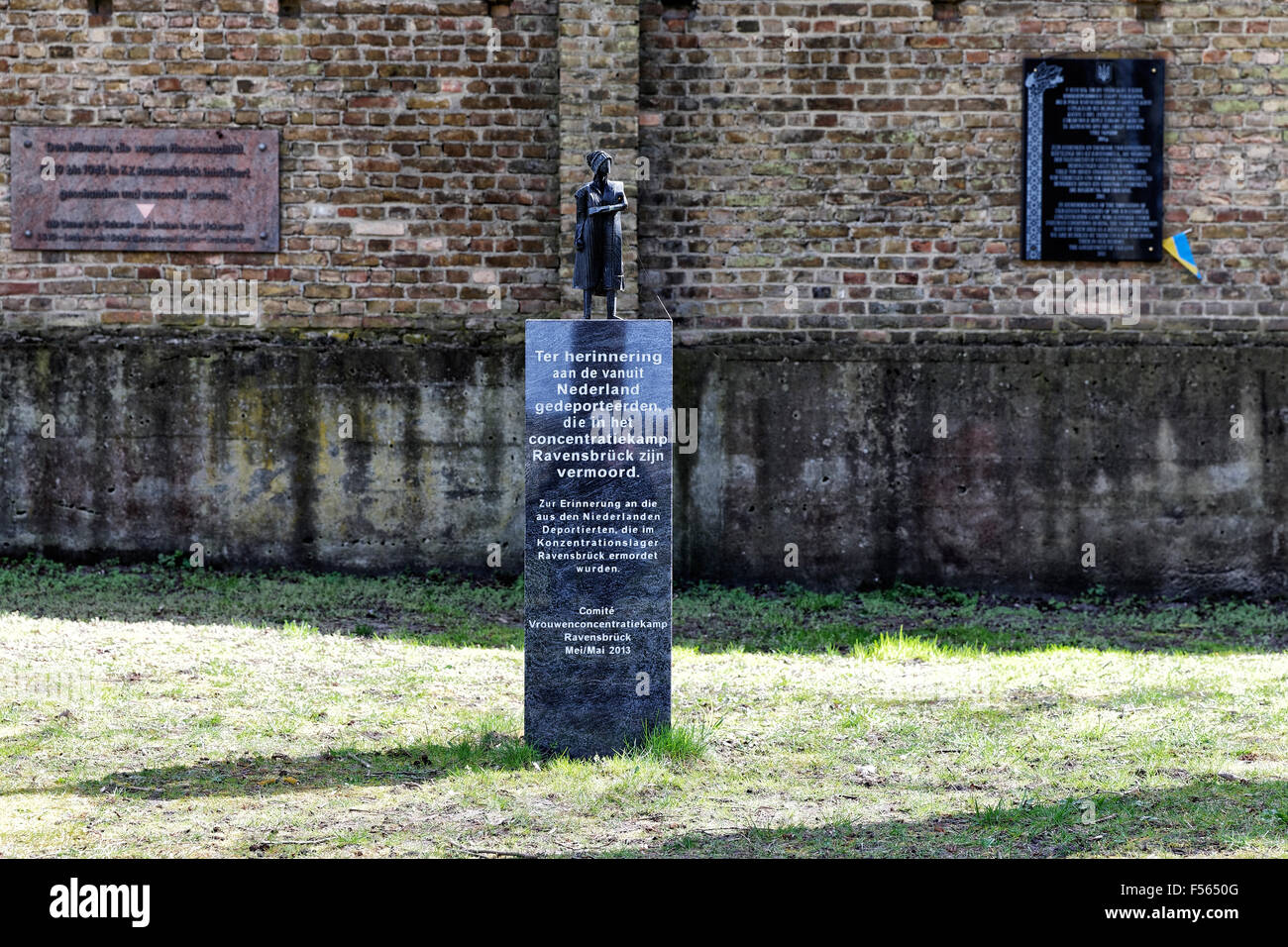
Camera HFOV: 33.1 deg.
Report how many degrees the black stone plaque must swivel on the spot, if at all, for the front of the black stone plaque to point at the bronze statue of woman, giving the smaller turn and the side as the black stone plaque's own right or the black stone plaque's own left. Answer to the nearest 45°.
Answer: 0° — it already faces it

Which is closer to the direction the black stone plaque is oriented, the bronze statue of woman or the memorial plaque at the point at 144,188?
the bronze statue of woman

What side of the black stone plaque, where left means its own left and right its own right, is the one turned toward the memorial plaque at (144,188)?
right

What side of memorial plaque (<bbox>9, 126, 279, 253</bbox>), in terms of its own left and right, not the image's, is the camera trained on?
front

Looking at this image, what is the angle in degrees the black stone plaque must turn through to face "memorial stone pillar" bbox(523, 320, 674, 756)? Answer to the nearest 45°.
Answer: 0° — it already faces it

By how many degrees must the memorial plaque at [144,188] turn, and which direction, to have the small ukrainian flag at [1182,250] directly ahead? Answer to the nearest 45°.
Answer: approximately 90° to its left

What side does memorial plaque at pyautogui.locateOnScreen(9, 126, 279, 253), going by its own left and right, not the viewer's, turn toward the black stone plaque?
left

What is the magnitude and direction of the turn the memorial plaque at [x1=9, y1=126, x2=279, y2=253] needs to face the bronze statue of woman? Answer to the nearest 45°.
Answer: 0° — it already faces it

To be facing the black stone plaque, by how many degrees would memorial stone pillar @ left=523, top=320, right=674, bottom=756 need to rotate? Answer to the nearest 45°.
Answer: approximately 135° to its left

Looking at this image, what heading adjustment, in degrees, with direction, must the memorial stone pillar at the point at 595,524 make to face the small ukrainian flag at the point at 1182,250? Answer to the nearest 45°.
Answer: approximately 135° to its left

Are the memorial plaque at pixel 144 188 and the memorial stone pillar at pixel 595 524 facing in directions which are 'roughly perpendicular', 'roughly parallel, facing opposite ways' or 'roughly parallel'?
roughly parallel

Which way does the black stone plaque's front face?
toward the camera

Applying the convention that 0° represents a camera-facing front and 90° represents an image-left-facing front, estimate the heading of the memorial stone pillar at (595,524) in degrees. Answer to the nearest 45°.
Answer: approximately 0°

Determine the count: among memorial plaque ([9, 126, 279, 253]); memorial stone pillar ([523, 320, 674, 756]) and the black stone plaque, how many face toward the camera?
3
